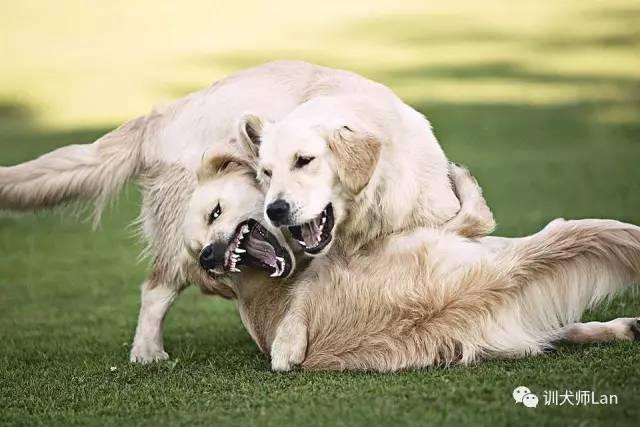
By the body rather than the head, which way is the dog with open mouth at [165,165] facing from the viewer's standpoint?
to the viewer's right

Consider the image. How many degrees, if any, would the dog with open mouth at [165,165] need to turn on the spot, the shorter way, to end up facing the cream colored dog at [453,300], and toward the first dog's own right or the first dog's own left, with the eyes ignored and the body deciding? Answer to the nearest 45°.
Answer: approximately 45° to the first dog's own right
